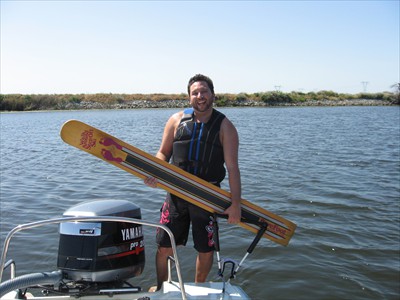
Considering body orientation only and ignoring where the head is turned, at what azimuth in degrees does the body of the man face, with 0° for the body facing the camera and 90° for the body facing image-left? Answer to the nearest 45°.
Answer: approximately 0°

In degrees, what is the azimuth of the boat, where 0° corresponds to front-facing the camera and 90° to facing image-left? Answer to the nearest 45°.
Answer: approximately 45°
